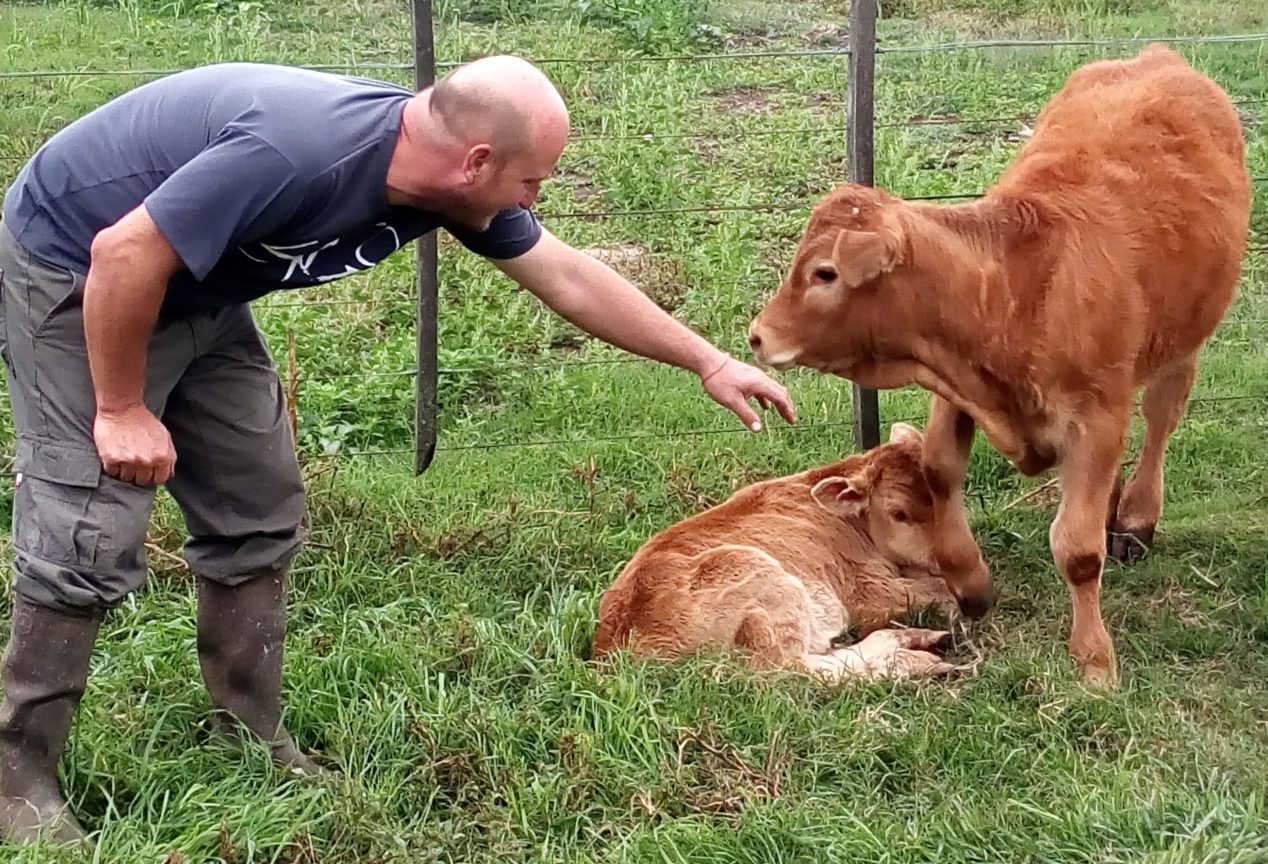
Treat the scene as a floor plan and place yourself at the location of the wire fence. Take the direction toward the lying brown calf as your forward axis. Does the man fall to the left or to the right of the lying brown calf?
right

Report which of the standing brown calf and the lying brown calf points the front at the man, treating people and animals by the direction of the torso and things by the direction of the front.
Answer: the standing brown calf

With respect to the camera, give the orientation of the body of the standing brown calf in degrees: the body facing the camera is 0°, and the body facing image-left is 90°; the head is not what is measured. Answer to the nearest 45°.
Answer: approximately 45°

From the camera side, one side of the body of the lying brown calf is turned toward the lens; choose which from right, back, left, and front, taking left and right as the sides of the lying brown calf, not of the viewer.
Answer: right

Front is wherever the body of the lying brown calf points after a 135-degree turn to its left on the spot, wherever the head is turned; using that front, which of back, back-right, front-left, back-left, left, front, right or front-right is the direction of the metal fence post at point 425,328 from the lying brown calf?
front

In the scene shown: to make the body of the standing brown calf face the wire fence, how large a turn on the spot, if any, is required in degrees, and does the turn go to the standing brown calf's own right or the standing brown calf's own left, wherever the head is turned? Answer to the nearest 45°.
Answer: approximately 90° to the standing brown calf's own right

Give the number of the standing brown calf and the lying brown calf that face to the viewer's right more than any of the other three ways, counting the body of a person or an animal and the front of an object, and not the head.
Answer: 1

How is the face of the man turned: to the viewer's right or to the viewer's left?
to the viewer's right

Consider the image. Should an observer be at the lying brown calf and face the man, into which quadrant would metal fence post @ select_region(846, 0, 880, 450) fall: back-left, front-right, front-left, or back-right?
back-right

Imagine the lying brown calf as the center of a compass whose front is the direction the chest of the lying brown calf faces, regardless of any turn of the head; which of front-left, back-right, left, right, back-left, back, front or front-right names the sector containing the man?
back-right

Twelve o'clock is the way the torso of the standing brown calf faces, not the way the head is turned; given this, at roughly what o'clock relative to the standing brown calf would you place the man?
The man is roughly at 12 o'clock from the standing brown calf.

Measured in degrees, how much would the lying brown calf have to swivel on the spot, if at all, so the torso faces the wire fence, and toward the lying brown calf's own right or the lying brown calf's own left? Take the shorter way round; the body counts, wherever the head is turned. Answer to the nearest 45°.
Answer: approximately 135° to the lying brown calf's own left
